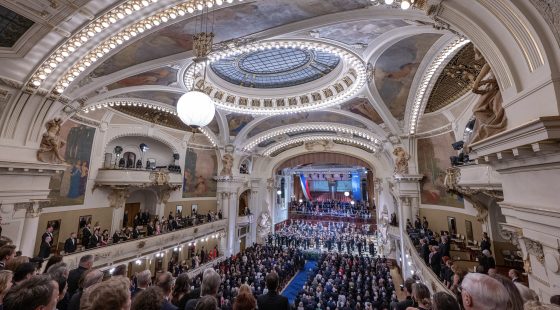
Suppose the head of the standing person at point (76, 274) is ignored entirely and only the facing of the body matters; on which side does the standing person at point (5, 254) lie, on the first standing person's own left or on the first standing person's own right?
on the first standing person's own left

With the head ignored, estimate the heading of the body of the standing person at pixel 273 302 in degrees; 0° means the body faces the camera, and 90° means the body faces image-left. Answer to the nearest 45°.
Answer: approximately 180°

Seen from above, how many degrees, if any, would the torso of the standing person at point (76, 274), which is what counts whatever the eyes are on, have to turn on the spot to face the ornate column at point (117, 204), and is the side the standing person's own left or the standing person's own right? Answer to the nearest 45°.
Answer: approximately 45° to the standing person's own left

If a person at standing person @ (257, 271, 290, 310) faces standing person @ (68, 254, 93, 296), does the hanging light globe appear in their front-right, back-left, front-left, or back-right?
front-right

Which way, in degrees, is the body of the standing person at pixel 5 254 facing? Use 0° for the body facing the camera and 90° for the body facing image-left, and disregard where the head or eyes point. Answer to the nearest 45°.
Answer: approximately 225°

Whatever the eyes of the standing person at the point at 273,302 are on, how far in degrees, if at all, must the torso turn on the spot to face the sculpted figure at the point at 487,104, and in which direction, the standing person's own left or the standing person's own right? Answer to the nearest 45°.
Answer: approximately 90° to the standing person's own right

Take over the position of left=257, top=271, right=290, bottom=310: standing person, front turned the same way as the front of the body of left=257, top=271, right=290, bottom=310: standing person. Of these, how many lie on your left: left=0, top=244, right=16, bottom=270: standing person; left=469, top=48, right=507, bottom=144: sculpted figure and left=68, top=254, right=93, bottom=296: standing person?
2

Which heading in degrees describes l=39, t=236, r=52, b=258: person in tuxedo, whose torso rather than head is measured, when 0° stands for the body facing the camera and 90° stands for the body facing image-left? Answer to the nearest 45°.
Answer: approximately 270°

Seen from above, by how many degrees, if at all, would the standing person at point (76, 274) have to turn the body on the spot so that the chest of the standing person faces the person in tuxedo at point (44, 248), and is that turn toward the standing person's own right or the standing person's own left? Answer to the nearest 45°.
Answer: approximately 45° to the standing person's own left

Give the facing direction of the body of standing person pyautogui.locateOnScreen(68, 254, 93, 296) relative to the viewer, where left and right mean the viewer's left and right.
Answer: facing away from the viewer and to the right of the viewer

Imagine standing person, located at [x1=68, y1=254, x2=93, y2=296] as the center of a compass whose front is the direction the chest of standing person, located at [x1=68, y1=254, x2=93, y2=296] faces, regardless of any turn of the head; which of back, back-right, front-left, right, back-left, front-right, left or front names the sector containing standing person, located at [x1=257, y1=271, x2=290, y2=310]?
right

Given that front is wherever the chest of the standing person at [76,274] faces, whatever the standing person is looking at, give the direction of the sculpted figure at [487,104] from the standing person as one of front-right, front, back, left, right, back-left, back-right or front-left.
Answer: right
